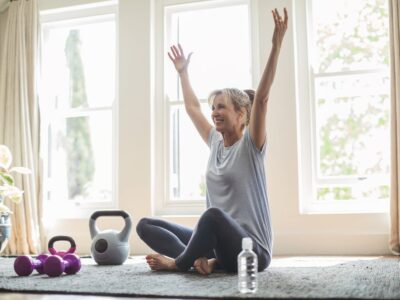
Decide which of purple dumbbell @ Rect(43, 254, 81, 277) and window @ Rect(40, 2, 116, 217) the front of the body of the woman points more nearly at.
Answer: the purple dumbbell

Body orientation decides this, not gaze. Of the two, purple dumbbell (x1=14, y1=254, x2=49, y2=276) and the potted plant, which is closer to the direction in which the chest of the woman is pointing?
the purple dumbbell

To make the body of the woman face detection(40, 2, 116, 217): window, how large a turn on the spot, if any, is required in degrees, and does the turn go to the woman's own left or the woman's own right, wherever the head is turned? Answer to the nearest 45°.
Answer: approximately 90° to the woman's own right

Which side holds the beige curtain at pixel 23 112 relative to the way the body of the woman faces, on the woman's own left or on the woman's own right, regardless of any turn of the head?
on the woman's own right

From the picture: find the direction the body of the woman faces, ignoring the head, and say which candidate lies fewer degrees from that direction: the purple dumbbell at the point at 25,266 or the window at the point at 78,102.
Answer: the purple dumbbell

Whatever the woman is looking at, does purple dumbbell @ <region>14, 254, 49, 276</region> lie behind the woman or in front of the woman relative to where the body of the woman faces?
in front

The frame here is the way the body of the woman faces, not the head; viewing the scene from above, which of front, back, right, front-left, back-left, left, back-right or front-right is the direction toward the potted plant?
right

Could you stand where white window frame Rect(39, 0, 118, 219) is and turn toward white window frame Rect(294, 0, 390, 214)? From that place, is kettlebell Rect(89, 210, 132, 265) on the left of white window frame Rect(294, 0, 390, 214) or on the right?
right

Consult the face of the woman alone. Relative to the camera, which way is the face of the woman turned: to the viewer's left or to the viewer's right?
to the viewer's left

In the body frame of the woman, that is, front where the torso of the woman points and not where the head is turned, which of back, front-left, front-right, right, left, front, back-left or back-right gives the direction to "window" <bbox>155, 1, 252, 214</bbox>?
back-right

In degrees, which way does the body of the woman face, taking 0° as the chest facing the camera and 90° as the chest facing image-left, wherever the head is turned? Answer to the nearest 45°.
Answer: approximately 45°

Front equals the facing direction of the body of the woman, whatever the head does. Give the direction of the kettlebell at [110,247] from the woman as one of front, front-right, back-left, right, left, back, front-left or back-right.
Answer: right
